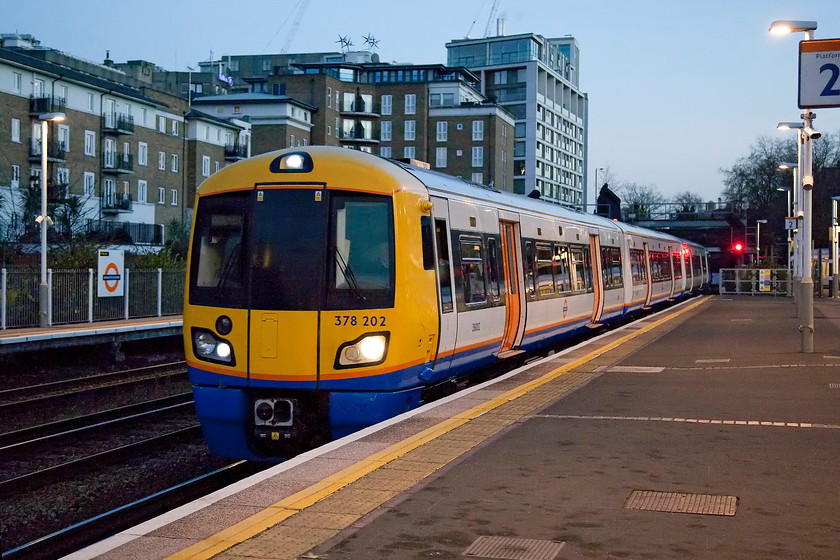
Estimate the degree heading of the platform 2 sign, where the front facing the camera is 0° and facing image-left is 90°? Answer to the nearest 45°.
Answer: approximately 0°

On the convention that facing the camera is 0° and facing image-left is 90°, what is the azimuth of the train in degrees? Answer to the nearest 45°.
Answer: approximately 45°

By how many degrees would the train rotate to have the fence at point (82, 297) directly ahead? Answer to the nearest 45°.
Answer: approximately 90° to its right

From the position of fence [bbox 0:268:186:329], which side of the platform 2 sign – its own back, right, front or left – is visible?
right

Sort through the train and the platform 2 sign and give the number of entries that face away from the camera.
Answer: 0

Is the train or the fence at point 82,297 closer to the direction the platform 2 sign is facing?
the train
